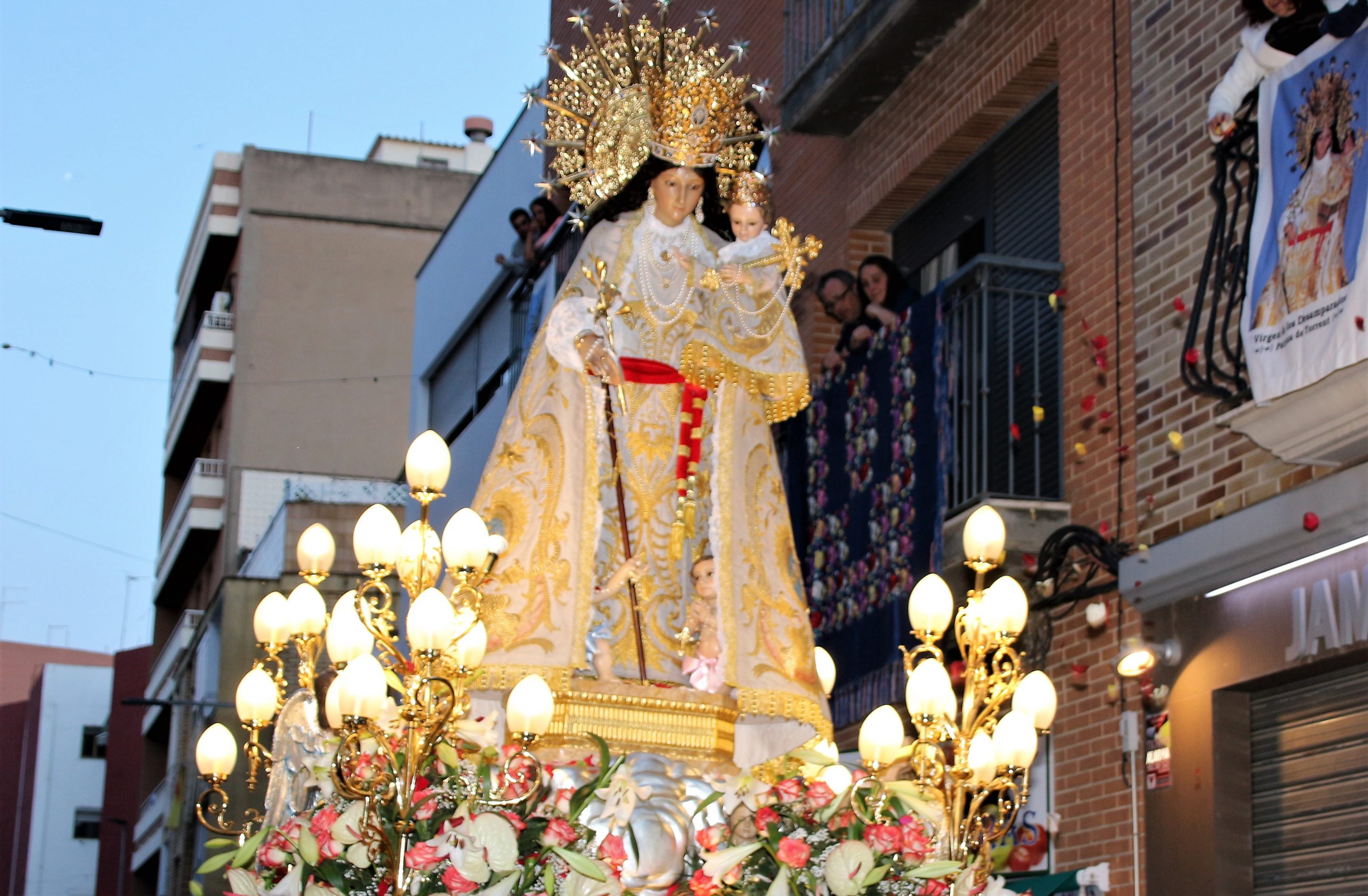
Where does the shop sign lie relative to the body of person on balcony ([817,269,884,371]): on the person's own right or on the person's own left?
on the person's own left

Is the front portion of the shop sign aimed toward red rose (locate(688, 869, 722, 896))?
yes

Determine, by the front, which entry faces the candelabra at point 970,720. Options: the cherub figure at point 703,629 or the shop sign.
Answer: the shop sign

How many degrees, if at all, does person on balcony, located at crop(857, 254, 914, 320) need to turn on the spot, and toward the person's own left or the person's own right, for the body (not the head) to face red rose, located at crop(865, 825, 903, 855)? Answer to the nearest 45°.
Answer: approximately 45° to the person's own left

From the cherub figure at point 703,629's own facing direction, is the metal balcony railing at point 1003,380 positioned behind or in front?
behind

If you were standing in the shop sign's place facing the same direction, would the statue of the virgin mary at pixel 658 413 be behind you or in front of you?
in front

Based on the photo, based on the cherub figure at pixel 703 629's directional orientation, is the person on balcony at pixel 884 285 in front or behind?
behind

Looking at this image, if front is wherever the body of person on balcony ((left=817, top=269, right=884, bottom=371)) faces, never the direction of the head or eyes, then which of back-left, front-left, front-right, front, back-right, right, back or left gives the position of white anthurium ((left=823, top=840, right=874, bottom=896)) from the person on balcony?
front-left

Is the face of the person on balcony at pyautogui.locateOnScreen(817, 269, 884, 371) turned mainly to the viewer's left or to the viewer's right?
to the viewer's left

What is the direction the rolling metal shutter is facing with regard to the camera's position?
facing the viewer and to the left of the viewer

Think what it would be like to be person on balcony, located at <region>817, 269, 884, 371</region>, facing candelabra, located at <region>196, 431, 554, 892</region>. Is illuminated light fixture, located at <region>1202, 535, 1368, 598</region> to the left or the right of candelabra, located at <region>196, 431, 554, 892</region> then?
left
